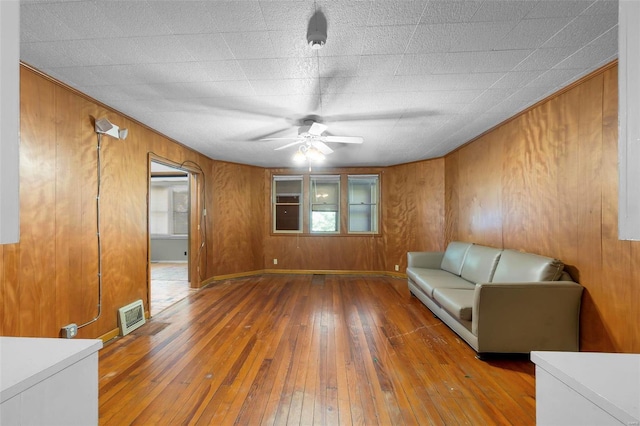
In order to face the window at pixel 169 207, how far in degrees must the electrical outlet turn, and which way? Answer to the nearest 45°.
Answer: approximately 135° to its left

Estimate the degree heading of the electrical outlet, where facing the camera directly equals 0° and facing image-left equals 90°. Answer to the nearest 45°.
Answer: approximately 315°

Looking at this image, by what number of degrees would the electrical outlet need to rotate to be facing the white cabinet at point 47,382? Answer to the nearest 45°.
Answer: approximately 45° to its right

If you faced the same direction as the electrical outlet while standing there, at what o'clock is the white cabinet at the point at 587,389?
The white cabinet is roughly at 1 o'clock from the electrical outlet.

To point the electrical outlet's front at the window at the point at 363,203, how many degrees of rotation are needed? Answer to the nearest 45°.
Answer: approximately 45° to its left
